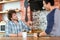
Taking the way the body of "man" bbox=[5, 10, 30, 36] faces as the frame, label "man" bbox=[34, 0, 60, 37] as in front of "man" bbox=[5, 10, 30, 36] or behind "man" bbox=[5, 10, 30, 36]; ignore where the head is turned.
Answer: in front

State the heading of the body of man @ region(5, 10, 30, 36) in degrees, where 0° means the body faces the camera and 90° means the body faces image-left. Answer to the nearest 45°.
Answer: approximately 315°

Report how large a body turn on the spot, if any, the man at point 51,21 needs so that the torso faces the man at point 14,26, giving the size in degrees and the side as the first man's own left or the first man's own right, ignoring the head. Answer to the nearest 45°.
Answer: approximately 45° to the first man's own left

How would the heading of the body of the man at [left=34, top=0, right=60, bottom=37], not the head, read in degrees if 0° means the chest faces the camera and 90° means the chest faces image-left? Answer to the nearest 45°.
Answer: approximately 135°

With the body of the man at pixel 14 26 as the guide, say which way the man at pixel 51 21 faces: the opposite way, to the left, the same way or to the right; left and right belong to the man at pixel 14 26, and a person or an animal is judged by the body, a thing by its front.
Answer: the opposite way
